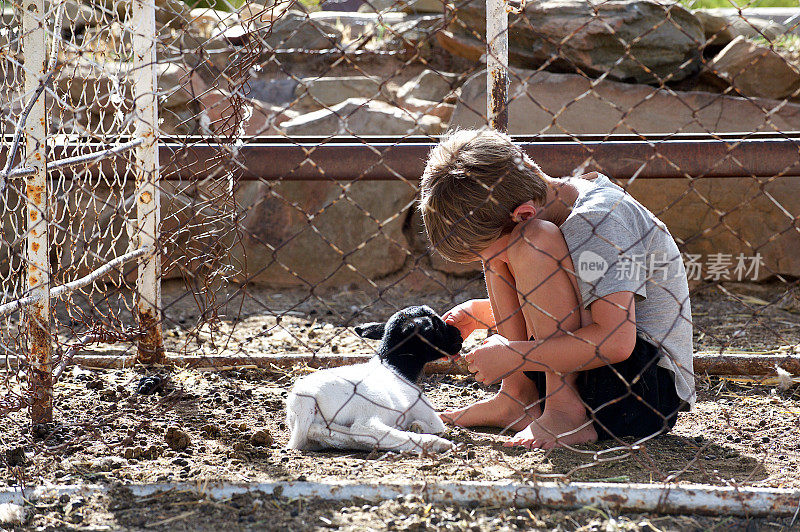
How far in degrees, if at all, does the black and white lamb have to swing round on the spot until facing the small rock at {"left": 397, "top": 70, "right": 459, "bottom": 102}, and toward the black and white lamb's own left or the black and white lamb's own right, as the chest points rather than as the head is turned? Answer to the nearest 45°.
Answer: approximately 90° to the black and white lamb's own left

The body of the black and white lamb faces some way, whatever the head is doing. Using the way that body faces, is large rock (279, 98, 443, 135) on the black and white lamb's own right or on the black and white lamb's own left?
on the black and white lamb's own left

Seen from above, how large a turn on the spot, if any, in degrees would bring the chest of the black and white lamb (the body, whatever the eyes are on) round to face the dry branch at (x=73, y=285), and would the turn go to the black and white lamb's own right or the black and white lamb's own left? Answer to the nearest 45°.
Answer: approximately 180°

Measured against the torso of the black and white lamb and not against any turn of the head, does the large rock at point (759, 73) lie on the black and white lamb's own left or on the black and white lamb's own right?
on the black and white lamb's own left

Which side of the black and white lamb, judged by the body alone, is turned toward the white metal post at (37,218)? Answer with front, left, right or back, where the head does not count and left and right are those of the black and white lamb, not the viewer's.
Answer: back

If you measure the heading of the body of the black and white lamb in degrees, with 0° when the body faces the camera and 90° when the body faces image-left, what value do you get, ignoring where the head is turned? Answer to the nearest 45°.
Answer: approximately 270°

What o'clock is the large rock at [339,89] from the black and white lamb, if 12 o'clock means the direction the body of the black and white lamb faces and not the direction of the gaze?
The large rock is roughly at 9 o'clock from the black and white lamb.

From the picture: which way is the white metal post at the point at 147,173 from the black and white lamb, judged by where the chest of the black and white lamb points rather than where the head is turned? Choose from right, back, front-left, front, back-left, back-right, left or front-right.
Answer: back-left

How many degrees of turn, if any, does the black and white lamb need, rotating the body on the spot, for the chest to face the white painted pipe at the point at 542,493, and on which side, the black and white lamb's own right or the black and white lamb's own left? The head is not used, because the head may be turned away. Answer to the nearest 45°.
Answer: approximately 45° to the black and white lamb's own right

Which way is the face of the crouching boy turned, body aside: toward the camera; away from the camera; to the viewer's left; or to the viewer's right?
to the viewer's left
